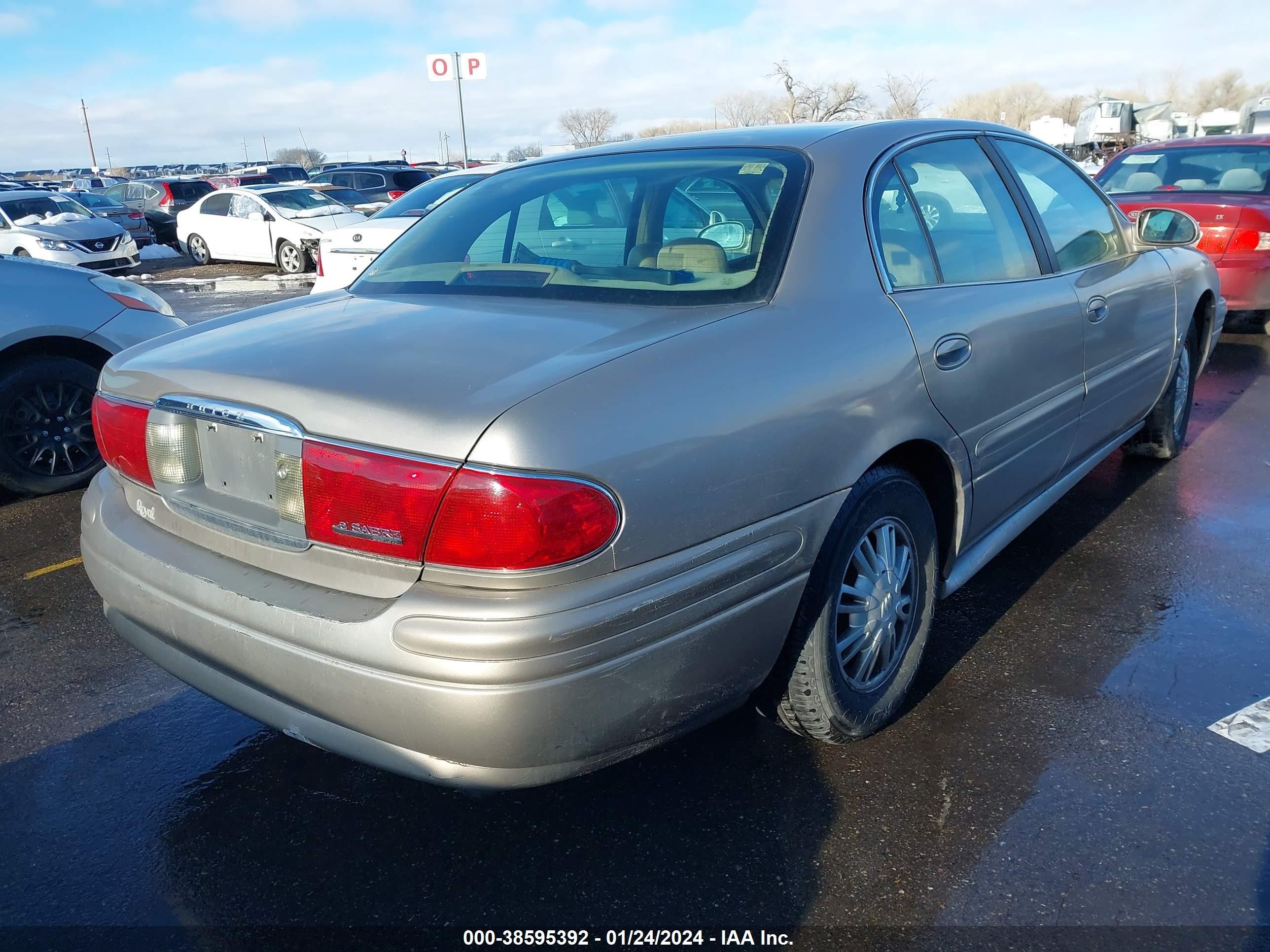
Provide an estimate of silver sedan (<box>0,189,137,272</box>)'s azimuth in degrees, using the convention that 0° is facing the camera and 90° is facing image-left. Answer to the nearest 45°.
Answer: approximately 315°

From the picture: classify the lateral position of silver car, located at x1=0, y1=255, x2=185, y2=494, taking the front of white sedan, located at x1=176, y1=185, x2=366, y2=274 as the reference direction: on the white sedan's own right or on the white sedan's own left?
on the white sedan's own right

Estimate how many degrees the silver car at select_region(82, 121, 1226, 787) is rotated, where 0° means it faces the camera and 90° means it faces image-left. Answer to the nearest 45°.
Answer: approximately 225°

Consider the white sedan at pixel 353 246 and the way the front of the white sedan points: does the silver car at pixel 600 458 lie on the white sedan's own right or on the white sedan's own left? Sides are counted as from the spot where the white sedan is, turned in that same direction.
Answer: on the white sedan's own right

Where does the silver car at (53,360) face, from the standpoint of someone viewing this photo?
facing to the right of the viewer

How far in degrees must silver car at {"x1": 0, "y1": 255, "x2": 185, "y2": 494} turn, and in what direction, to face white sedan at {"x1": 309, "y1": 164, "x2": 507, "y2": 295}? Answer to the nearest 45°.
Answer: approximately 45° to its left

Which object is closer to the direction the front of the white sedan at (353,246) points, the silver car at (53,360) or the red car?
the red car

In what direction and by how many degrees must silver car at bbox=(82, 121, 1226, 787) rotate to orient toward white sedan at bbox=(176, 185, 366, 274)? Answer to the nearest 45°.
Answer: approximately 45° to its left

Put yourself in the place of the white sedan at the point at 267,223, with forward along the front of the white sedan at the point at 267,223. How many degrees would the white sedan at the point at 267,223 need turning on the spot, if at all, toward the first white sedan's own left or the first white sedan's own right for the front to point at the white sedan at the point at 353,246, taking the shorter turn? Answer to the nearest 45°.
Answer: approximately 45° to the first white sedan's own right

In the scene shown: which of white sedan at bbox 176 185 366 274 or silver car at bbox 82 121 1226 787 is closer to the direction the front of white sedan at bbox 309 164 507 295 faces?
the white sedan

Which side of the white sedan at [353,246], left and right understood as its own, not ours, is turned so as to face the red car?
right

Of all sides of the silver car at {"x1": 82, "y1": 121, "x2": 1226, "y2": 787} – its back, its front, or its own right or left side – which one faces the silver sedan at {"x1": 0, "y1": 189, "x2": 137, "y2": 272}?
left

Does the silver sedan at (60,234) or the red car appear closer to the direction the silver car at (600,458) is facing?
the red car

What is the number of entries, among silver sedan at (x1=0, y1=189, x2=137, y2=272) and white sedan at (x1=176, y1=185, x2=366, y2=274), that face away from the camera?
0
